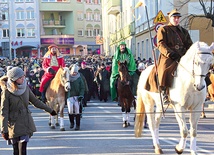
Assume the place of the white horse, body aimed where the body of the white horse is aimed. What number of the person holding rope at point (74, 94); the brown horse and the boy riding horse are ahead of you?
0

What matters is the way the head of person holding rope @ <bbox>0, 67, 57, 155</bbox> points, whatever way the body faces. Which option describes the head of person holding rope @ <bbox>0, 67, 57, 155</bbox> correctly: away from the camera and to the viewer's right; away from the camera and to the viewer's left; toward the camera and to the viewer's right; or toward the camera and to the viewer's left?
toward the camera and to the viewer's right

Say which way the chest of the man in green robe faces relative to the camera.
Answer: toward the camera

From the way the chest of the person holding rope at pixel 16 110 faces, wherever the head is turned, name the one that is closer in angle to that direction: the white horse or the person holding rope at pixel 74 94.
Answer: the white horse

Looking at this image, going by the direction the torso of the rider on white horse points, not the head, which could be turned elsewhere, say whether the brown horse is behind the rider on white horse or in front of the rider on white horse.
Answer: behind

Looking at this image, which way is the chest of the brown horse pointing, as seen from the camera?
toward the camera

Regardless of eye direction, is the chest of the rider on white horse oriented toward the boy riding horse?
no

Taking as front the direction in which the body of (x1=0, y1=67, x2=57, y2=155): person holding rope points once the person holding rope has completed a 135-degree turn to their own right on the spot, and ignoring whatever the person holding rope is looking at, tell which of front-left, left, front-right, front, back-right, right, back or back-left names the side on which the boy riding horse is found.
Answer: right

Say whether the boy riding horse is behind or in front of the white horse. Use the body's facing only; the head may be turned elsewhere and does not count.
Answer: behind

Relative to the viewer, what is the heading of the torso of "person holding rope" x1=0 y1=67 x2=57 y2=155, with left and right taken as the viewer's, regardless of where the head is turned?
facing the viewer and to the right of the viewer
